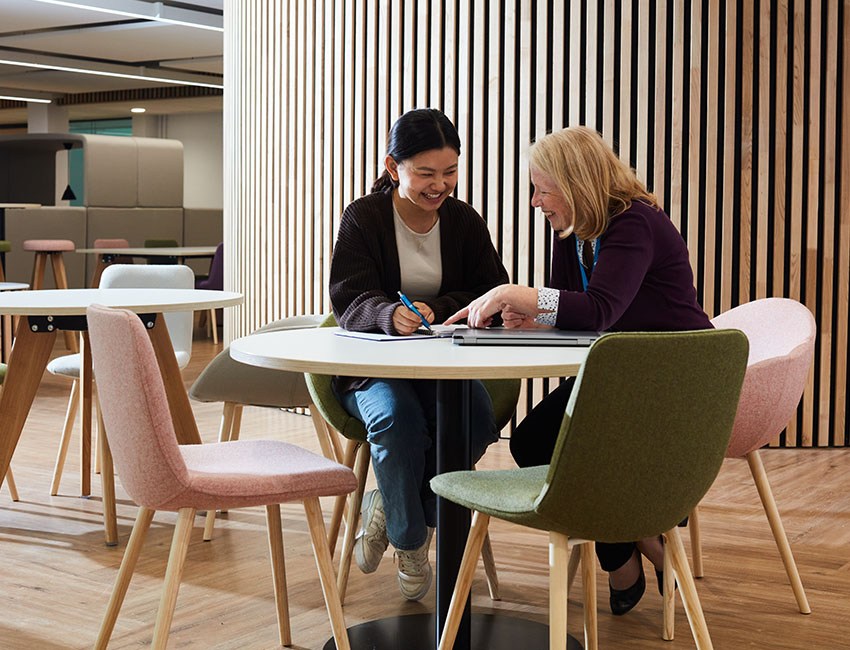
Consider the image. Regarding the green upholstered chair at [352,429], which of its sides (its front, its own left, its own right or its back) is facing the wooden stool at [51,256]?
back

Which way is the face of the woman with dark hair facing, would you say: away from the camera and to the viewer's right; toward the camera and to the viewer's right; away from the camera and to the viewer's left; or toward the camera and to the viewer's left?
toward the camera and to the viewer's right

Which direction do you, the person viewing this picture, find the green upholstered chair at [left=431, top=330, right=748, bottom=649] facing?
facing away from the viewer and to the left of the viewer

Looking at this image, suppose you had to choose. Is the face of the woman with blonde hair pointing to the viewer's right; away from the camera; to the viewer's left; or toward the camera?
to the viewer's left
